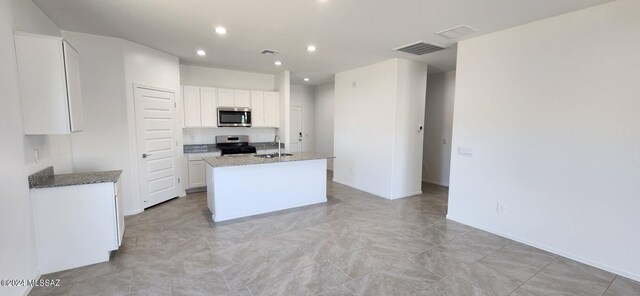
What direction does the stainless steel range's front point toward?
toward the camera

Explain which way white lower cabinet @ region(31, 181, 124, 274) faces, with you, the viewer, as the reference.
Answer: facing to the right of the viewer

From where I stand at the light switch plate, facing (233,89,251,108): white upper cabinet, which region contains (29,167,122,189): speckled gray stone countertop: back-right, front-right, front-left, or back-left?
front-left

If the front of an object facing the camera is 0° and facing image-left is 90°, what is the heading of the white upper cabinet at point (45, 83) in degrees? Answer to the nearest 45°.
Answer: approximately 270°

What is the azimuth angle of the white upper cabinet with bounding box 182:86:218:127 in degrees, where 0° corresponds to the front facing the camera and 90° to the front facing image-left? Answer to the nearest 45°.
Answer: approximately 0°

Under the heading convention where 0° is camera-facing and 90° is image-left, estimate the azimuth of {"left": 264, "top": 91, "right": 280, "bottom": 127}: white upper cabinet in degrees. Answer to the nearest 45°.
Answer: approximately 0°

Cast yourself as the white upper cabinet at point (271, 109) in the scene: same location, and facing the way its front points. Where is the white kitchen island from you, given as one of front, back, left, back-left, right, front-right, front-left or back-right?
front

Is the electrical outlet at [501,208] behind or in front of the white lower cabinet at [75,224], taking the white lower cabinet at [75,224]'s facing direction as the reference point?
in front

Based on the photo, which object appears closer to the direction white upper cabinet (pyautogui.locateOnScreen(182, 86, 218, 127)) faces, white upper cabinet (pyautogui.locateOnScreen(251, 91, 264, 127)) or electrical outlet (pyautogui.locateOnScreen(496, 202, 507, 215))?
the electrical outlet

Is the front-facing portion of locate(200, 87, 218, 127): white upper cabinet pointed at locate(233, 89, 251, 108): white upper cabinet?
no

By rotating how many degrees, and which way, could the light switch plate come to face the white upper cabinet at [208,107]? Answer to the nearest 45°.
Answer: approximately 45° to its right

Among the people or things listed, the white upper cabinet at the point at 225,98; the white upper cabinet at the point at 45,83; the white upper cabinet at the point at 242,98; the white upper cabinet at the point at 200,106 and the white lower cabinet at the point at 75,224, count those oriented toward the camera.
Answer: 3

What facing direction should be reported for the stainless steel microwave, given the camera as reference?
facing the viewer

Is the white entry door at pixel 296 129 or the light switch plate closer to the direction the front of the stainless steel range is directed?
the light switch plate

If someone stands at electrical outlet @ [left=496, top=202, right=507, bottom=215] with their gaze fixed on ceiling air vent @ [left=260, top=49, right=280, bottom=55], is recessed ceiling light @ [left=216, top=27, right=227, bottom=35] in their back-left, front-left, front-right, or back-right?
front-left
